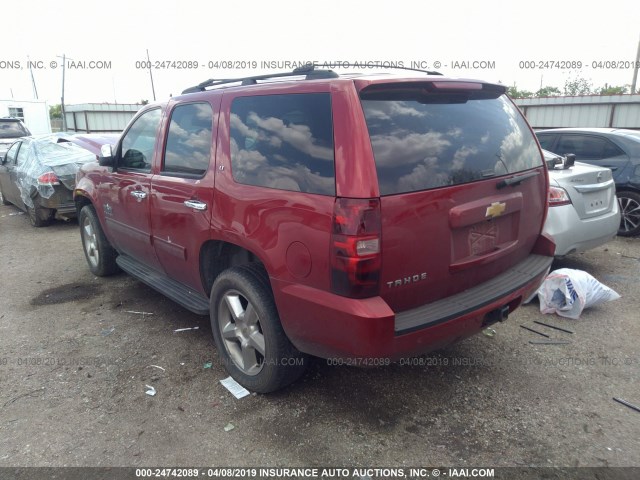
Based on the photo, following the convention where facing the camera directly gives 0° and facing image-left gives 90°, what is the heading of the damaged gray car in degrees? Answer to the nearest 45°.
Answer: approximately 135°

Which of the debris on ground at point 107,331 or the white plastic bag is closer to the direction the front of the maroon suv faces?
the debris on ground

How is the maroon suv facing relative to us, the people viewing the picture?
facing away from the viewer and to the left of the viewer

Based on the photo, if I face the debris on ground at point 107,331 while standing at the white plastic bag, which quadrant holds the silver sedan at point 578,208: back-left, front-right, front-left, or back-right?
back-right

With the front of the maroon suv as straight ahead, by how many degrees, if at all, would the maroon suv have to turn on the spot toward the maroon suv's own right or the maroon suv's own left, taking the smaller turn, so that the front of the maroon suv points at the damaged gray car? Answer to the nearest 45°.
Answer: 0° — it already faces it

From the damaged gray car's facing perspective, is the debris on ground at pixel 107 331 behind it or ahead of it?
behind

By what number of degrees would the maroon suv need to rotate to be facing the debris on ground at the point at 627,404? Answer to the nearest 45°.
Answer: approximately 135° to its right

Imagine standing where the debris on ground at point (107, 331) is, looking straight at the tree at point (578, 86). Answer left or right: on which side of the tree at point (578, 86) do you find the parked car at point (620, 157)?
right
